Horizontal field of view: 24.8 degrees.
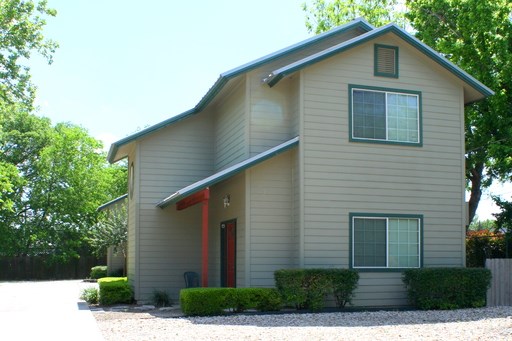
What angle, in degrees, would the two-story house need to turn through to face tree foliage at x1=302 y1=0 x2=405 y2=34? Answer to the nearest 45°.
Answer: approximately 135° to its right

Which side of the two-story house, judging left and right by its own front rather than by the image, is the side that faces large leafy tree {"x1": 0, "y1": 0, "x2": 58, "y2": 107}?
right

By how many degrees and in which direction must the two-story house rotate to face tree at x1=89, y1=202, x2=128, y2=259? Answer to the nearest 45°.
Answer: approximately 90° to its right

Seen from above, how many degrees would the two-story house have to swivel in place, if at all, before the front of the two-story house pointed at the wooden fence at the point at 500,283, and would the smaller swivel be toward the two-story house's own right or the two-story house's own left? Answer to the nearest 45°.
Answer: approximately 135° to the two-story house's own left

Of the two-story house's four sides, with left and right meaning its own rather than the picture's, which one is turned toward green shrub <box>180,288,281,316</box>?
front

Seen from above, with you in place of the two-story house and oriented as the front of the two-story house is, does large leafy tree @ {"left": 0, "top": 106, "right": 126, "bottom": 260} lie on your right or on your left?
on your right

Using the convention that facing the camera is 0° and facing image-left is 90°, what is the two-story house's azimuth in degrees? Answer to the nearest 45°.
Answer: approximately 45°

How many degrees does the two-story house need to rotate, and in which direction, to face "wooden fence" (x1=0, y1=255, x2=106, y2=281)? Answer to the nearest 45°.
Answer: approximately 90° to its right
